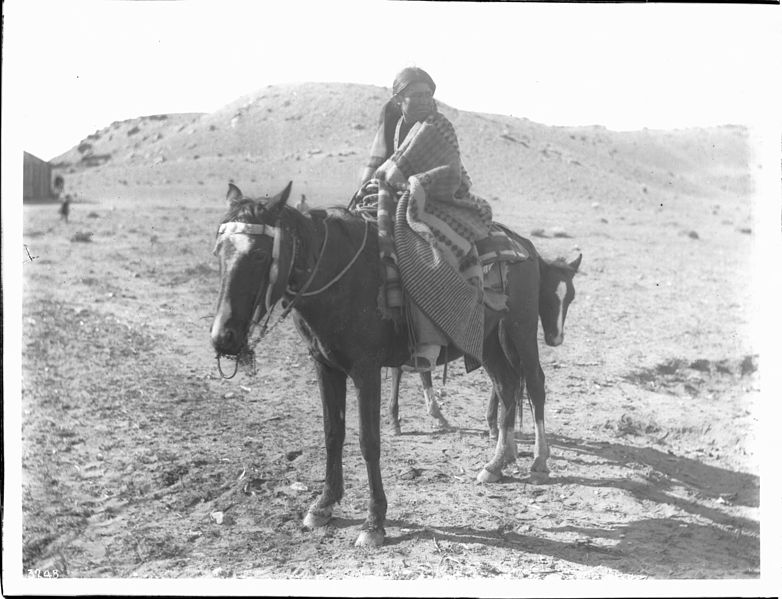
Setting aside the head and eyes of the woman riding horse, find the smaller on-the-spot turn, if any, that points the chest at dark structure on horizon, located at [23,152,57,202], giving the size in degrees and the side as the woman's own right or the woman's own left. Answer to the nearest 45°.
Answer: approximately 90° to the woman's own right

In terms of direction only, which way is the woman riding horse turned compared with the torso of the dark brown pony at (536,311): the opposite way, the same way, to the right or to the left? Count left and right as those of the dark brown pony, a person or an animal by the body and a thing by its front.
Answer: to the right

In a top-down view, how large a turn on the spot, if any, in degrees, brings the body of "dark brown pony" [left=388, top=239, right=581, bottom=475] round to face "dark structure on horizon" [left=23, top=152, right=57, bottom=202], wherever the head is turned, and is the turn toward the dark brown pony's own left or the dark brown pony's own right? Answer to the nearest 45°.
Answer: approximately 180°

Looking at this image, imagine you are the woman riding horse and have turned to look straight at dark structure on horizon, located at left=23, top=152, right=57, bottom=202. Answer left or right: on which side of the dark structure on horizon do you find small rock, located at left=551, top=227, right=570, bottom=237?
right

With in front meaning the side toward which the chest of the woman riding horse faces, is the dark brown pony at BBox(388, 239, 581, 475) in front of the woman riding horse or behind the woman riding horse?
behind

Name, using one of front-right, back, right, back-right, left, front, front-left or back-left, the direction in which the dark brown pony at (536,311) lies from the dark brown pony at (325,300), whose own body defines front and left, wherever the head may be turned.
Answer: back

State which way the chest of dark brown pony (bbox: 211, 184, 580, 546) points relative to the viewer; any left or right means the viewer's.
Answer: facing the viewer and to the left of the viewer

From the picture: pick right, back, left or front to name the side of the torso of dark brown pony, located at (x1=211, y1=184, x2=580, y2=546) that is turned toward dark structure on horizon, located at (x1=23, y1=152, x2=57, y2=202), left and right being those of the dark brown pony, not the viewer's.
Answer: right

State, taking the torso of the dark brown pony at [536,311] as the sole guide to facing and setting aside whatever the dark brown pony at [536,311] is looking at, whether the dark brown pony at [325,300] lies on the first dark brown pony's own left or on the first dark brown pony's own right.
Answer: on the first dark brown pony's own right

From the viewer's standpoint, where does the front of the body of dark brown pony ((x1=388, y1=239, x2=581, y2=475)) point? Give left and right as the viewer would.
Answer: facing the viewer and to the right of the viewer

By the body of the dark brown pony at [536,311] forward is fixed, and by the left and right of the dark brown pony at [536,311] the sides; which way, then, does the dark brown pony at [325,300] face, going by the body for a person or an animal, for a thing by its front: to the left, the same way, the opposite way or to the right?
to the right
